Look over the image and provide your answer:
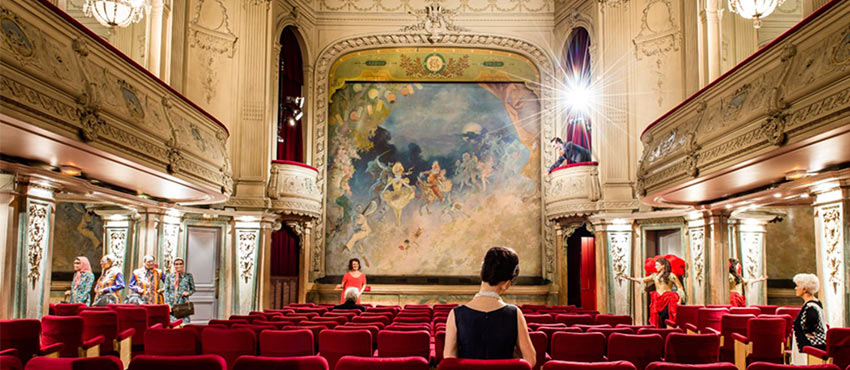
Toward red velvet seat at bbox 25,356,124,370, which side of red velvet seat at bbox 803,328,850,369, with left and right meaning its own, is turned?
left

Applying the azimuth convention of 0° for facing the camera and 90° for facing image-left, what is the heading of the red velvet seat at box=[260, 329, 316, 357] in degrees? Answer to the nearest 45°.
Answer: approximately 180°

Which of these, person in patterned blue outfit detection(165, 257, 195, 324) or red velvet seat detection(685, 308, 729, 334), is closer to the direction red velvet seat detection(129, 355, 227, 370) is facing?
the person in patterned blue outfit

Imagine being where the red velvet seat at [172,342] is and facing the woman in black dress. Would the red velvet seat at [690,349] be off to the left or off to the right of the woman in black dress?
left

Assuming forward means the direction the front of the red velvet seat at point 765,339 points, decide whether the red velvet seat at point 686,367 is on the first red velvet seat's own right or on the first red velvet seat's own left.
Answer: on the first red velvet seat's own left

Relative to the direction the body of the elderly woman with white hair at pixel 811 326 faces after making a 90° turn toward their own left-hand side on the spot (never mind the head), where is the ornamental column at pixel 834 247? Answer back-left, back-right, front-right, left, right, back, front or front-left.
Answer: back

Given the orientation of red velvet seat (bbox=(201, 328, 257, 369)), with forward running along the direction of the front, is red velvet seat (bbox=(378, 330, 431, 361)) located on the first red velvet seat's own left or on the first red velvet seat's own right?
on the first red velvet seat's own right

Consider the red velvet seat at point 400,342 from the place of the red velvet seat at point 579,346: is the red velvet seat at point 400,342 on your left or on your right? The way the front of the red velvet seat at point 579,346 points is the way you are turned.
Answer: on your left

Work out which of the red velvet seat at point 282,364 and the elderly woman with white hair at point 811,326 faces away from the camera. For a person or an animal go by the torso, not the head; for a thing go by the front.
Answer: the red velvet seat

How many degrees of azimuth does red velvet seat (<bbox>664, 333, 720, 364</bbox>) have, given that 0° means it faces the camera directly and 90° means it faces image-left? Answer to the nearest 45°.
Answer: approximately 180°

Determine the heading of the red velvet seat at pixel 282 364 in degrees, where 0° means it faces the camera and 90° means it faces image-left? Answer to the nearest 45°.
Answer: approximately 180°

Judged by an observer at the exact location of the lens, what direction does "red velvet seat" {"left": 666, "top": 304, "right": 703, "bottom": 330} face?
facing away from the viewer and to the left of the viewer

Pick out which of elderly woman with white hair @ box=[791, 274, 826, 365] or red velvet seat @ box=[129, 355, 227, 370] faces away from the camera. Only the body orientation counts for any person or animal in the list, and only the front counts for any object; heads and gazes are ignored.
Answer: the red velvet seat

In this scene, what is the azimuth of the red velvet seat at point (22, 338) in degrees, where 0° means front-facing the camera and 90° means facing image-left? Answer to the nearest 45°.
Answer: approximately 225°

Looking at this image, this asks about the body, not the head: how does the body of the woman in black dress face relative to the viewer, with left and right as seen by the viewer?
facing away from the viewer

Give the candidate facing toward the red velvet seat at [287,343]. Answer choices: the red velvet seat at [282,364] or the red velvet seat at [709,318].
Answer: the red velvet seat at [282,364]
